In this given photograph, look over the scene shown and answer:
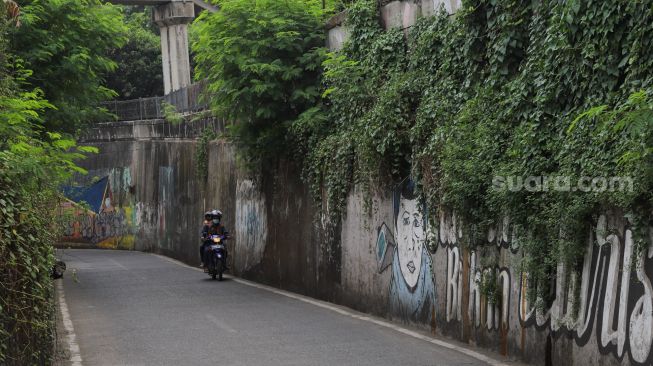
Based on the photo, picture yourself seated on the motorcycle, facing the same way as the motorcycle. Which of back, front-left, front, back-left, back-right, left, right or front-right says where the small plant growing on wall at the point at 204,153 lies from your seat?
back

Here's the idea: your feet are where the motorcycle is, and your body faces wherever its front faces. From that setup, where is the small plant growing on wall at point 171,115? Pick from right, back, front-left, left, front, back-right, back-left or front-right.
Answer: back

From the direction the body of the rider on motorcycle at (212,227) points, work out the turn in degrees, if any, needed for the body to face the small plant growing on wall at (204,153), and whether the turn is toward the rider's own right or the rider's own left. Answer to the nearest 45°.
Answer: approximately 180°

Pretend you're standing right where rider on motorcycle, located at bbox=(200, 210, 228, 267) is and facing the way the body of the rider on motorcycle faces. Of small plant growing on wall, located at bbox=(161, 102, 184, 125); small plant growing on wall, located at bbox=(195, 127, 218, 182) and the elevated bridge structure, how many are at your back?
3

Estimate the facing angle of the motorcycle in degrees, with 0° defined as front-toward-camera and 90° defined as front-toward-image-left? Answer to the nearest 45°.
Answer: approximately 0°

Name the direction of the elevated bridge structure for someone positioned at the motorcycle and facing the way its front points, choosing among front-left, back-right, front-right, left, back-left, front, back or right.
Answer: back

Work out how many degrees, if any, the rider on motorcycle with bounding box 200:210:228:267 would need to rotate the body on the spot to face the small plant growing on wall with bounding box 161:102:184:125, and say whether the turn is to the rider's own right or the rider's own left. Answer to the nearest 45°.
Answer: approximately 180°
